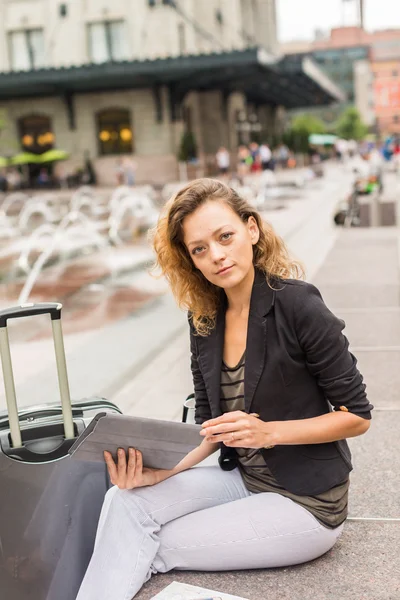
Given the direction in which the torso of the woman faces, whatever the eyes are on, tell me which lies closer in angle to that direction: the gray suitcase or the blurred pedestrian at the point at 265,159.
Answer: the gray suitcase

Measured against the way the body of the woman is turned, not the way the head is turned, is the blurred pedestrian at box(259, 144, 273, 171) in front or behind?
behind

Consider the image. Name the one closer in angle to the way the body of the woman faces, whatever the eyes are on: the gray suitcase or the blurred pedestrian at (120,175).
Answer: the gray suitcase

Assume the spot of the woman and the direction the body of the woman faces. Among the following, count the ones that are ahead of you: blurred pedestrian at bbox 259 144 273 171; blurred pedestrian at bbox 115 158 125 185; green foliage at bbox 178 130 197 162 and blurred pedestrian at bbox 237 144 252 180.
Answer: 0

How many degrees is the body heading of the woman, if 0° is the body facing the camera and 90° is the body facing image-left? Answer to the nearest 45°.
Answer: approximately 45°

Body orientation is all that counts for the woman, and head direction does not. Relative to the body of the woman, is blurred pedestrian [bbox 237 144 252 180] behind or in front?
behind

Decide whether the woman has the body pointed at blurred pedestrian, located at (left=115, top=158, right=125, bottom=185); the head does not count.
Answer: no
